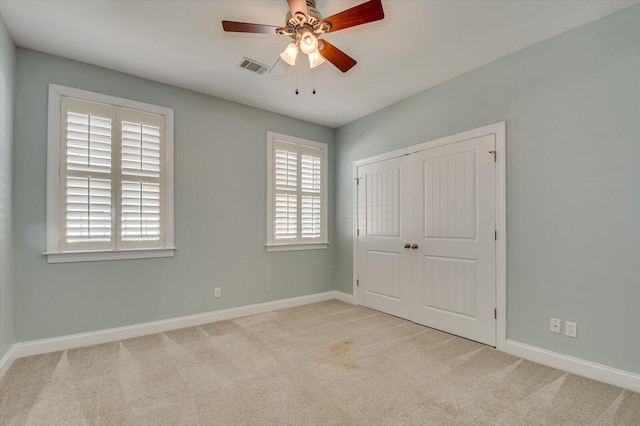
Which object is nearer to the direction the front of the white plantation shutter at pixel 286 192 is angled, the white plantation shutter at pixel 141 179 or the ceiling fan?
the ceiling fan

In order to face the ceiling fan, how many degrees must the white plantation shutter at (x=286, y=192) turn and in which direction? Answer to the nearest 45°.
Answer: approximately 45° to its right

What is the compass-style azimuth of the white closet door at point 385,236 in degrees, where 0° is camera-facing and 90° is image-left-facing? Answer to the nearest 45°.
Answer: approximately 45°

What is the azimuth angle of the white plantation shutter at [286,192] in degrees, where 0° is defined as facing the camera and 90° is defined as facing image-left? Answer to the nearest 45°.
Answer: approximately 315°

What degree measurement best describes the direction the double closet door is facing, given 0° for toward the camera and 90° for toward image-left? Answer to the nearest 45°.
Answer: approximately 45°

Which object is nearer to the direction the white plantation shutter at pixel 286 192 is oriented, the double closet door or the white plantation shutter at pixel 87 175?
the double closet door

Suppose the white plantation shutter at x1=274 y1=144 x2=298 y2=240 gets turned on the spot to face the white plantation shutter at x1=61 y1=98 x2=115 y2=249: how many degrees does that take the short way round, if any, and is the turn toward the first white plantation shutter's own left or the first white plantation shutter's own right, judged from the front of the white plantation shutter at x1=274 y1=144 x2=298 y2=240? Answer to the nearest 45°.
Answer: approximately 90° to the first white plantation shutter's own right

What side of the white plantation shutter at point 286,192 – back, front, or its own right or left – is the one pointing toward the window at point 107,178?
right
